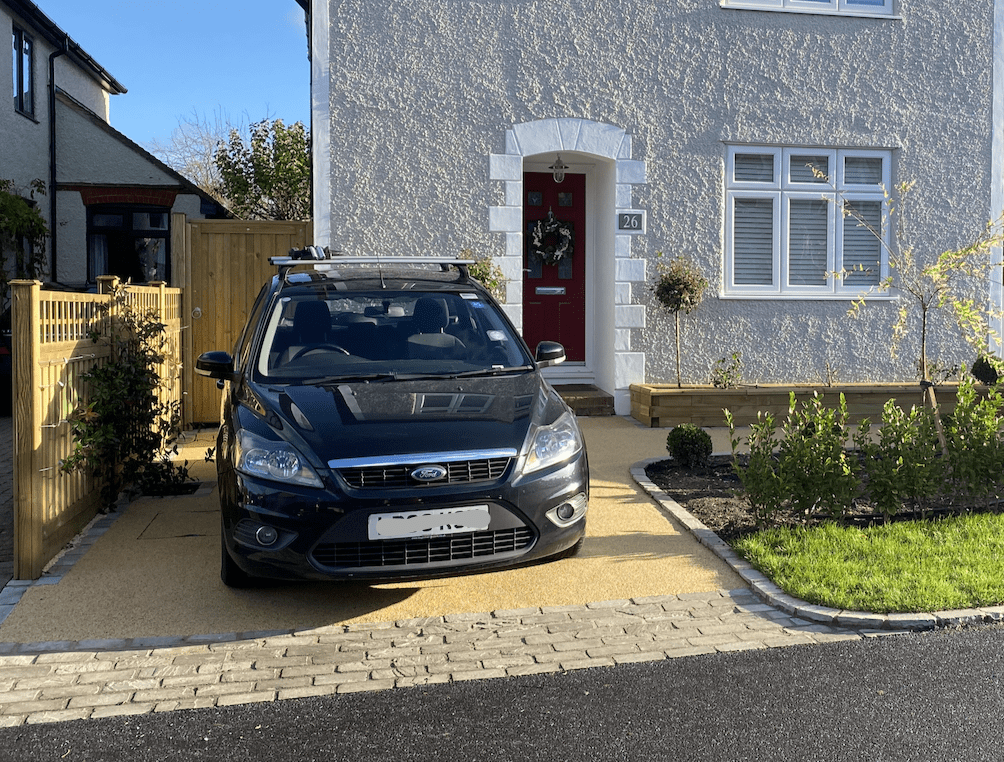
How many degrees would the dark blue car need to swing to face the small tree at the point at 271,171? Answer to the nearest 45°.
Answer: approximately 180°

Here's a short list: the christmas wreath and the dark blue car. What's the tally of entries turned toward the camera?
2

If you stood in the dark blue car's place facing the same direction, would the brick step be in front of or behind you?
behind

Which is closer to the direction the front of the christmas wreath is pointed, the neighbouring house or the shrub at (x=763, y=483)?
the shrub

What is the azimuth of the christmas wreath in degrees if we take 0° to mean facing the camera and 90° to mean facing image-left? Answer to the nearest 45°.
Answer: approximately 0°

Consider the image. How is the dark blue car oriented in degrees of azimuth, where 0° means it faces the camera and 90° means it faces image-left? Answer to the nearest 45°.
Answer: approximately 0°

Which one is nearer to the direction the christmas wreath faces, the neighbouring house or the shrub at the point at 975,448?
the shrub

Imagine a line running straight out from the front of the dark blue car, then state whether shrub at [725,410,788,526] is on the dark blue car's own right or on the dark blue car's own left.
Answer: on the dark blue car's own left
